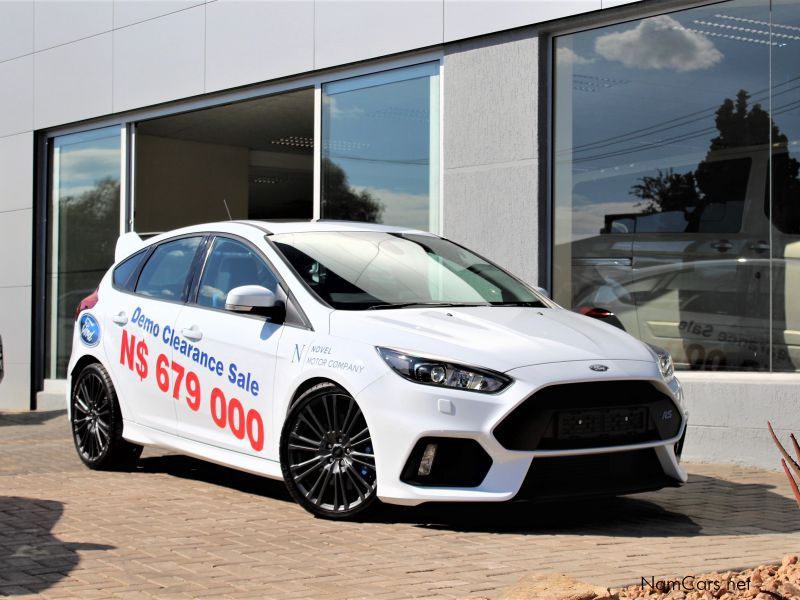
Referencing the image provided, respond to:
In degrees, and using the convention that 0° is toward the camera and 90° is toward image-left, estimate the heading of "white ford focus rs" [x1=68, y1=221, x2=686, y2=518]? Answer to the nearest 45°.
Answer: approximately 315°
